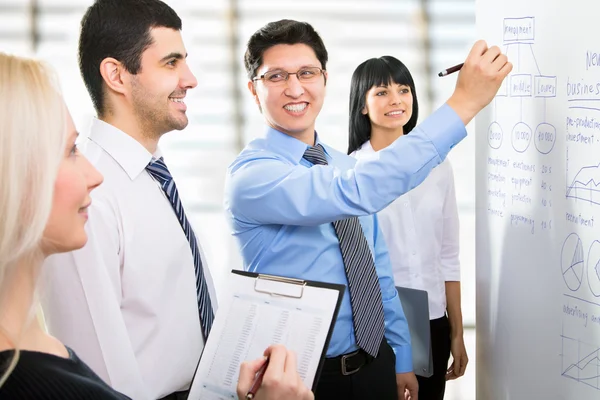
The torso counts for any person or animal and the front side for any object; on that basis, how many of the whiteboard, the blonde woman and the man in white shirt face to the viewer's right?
2

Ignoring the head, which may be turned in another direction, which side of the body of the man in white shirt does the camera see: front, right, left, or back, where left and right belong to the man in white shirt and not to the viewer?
right

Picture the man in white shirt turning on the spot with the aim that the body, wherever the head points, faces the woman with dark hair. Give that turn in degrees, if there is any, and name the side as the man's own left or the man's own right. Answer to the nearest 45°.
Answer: approximately 45° to the man's own left

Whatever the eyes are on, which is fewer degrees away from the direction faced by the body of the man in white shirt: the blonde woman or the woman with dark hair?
the woman with dark hair

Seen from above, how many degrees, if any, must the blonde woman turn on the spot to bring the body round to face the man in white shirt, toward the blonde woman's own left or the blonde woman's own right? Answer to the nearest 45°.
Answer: approximately 90° to the blonde woman's own left

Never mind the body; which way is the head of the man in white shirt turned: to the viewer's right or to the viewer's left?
to the viewer's right

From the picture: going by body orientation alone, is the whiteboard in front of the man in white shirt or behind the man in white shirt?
in front

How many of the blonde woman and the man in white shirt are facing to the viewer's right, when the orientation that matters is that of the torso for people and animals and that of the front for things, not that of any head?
2

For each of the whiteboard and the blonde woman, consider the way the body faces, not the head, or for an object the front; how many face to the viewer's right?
1

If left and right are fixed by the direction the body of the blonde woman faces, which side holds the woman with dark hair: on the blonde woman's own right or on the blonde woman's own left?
on the blonde woman's own left

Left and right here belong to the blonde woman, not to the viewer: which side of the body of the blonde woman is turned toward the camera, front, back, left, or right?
right

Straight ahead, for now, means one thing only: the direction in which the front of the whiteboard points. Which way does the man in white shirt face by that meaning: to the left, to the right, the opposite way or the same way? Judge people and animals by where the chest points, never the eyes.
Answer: the opposite way

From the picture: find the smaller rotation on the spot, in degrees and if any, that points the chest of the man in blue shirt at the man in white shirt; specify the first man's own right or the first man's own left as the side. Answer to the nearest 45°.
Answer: approximately 90° to the first man's own right

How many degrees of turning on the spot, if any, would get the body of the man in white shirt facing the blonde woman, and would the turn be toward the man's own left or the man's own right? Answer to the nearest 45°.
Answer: approximately 90° to the man's own right
